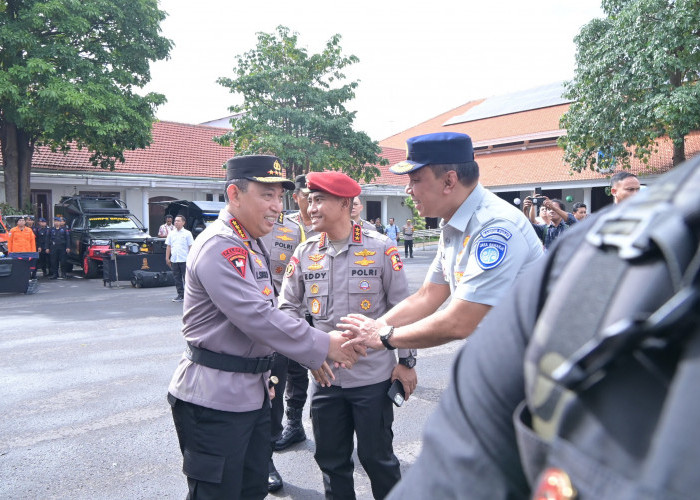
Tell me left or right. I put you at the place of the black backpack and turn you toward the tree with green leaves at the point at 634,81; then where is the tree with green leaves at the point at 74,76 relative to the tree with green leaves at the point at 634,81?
left

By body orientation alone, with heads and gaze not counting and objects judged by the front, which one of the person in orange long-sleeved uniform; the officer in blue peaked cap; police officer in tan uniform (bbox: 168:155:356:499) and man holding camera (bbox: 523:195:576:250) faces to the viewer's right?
the police officer in tan uniform

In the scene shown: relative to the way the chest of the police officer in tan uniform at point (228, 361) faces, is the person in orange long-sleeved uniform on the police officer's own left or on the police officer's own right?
on the police officer's own left

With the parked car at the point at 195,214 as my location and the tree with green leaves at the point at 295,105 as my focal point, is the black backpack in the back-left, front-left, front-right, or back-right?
back-right

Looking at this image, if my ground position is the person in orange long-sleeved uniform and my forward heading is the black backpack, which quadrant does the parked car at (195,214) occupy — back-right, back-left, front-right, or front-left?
back-left

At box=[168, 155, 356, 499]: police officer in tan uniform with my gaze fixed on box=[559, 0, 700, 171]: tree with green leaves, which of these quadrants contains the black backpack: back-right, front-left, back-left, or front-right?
back-right

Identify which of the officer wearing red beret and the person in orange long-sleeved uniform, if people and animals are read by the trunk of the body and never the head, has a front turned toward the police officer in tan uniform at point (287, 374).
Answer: the person in orange long-sleeved uniform

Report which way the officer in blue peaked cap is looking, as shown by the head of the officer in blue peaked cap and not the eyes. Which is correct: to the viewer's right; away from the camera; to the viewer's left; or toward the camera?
to the viewer's left

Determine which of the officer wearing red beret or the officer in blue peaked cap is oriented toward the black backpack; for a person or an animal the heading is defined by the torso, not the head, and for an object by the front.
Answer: the officer wearing red beret

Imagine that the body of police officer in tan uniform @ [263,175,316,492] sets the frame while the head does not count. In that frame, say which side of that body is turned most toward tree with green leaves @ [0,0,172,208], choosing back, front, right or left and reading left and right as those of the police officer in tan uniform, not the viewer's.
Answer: back

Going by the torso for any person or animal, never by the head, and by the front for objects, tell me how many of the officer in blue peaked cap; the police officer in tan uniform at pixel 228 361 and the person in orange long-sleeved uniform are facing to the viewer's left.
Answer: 1

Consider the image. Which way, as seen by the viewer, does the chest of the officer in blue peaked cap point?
to the viewer's left

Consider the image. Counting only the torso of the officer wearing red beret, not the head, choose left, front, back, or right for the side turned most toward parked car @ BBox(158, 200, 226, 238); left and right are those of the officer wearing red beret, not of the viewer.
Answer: back

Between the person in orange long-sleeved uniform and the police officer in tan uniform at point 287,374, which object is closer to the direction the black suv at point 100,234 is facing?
the police officer in tan uniform

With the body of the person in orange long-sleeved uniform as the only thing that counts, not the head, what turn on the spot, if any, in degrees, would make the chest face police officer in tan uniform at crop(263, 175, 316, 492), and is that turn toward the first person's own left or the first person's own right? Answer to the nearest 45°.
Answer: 0° — they already face them

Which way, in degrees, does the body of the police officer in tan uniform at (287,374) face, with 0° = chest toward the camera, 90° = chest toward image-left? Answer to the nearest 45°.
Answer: approximately 315°

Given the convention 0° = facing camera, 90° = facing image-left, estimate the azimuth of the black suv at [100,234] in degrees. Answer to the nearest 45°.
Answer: approximately 315°
